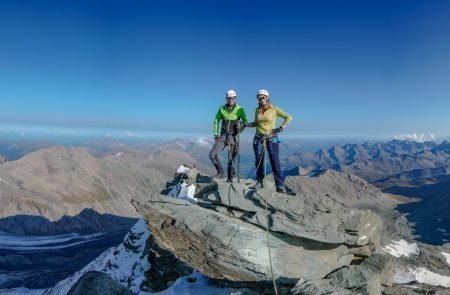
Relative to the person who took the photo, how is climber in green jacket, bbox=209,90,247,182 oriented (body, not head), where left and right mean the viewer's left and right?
facing the viewer

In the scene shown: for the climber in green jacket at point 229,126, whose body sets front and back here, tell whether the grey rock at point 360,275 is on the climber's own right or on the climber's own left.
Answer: on the climber's own left

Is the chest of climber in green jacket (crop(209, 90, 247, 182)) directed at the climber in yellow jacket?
no
